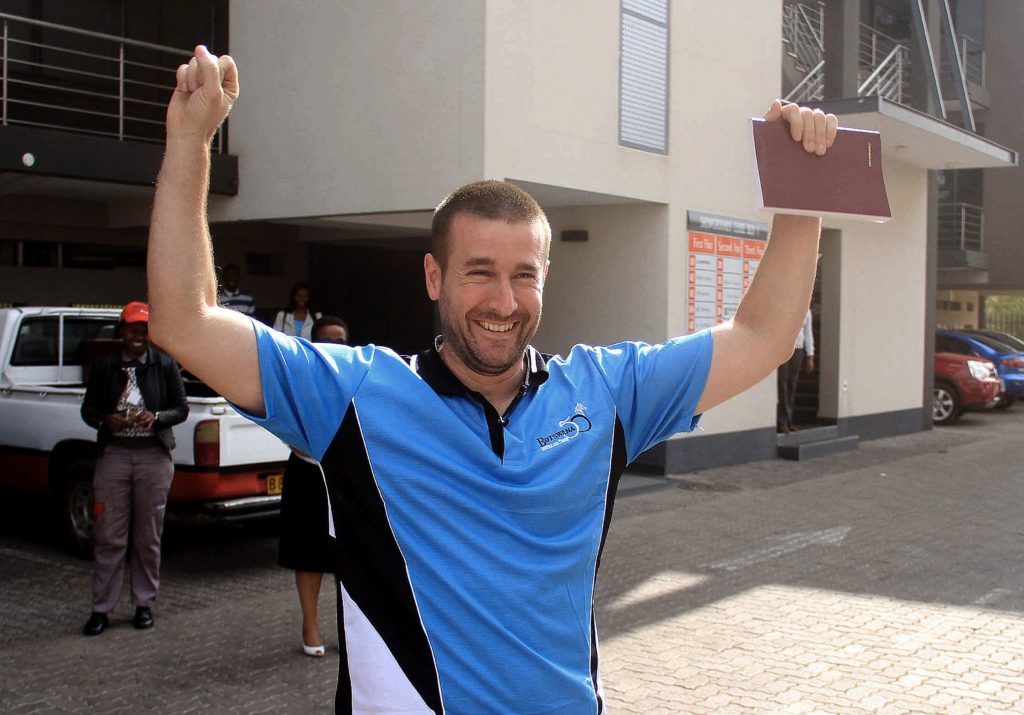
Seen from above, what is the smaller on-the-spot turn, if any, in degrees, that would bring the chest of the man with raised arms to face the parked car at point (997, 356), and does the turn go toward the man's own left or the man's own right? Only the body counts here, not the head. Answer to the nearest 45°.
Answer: approximately 135° to the man's own left

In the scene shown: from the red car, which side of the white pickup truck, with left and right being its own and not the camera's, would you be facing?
right

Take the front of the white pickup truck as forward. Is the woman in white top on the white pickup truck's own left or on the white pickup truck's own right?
on the white pickup truck's own right

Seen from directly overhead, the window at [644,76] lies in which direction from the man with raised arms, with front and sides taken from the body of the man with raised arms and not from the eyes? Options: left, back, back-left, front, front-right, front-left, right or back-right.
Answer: back

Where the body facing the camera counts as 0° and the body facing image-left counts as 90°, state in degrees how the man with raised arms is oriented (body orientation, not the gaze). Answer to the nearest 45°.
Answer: approximately 0°

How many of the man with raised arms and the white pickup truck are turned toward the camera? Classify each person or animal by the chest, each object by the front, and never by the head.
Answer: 1

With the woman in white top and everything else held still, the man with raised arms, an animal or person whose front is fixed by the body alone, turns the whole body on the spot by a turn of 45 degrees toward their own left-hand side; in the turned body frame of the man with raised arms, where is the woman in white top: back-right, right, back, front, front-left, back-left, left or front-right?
back-left

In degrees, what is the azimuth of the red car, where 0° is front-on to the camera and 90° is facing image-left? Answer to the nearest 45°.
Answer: approximately 315°

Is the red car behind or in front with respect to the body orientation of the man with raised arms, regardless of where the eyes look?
behind

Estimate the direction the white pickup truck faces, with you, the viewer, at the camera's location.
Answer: facing away from the viewer and to the left of the viewer
